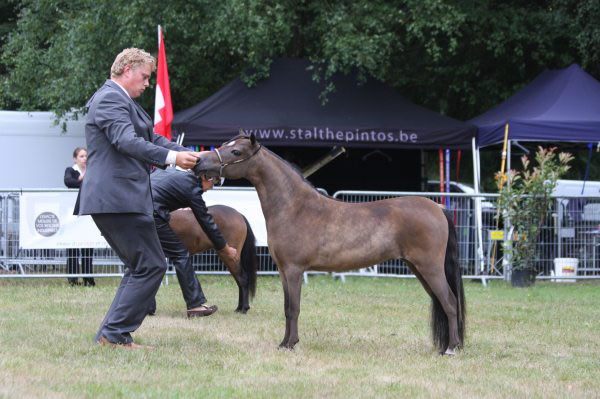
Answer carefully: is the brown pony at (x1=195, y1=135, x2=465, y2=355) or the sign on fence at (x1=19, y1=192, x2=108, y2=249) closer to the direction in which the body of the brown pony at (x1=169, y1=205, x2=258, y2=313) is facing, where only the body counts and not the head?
the sign on fence

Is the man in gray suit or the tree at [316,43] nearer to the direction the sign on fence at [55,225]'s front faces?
the man in gray suit

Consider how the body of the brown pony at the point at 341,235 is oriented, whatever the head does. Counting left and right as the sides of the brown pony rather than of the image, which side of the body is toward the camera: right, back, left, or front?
left

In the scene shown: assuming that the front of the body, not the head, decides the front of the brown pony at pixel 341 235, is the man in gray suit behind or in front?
in front

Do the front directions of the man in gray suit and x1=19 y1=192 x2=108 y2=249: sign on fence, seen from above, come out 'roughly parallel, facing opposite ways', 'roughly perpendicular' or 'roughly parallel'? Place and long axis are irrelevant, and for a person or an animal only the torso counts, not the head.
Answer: roughly perpendicular

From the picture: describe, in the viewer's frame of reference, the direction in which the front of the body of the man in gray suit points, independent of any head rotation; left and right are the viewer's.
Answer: facing to the right of the viewer

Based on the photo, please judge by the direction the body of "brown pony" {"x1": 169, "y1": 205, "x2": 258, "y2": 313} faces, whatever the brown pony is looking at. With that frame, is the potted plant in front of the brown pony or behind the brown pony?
behind

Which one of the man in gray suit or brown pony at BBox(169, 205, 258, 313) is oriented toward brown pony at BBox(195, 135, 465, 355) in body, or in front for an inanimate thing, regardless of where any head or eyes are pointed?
the man in gray suit
